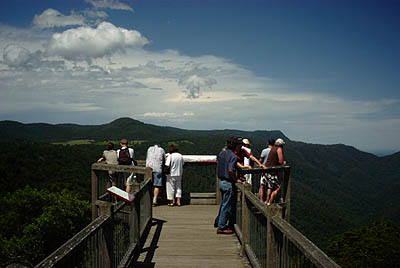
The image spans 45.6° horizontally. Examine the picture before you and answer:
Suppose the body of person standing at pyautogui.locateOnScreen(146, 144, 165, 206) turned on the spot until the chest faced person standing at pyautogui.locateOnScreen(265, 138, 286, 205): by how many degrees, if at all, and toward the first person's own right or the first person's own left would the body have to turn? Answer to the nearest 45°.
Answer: approximately 135° to the first person's own right

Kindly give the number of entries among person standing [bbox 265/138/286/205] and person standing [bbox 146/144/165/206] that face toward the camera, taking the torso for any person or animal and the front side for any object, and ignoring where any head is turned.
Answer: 0

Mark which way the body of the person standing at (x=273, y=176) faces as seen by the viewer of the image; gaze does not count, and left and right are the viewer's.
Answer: facing away from the viewer and to the right of the viewer

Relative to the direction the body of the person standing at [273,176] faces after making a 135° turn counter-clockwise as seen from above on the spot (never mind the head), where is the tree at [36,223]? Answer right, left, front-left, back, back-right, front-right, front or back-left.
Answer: front-right

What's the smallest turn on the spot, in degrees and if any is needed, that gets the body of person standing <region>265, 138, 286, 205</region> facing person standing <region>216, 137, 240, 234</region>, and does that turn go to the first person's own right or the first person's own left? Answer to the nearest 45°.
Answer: approximately 180°

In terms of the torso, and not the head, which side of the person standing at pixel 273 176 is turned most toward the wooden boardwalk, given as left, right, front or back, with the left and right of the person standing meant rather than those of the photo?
back

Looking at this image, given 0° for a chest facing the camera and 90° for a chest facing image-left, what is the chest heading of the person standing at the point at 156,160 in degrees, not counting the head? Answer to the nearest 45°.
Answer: approximately 180°
